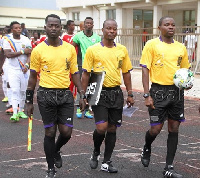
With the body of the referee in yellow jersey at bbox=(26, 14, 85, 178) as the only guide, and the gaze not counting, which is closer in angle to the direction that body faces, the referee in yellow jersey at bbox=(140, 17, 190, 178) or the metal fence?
the referee in yellow jersey

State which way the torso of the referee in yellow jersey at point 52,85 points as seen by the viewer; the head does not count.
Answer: toward the camera

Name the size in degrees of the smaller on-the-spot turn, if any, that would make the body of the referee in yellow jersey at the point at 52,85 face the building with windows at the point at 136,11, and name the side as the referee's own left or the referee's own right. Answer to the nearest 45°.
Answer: approximately 180°

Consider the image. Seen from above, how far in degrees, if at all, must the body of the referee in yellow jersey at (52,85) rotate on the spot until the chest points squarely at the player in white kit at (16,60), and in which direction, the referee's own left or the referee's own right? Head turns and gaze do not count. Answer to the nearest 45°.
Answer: approximately 180°

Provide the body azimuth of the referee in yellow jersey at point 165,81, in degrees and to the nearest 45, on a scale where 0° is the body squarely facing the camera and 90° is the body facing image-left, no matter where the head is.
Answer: approximately 315°

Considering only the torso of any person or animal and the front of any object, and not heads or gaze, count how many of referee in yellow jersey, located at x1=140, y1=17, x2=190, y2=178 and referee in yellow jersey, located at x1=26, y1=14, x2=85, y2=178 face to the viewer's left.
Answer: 0

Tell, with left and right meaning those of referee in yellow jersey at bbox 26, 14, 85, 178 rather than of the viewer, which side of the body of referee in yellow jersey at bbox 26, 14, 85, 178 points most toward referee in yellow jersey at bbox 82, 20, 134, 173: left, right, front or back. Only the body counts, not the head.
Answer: left

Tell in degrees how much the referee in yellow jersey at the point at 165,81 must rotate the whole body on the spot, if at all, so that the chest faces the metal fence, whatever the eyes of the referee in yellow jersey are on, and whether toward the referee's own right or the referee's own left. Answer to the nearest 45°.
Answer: approximately 135° to the referee's own left

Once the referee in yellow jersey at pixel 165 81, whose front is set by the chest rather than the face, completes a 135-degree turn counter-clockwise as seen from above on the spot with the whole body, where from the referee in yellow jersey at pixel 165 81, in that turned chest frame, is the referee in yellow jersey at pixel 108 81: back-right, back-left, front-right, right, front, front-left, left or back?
left

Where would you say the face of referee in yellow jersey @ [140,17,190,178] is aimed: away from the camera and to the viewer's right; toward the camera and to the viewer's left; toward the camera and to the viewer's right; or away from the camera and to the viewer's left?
toward the camera and to the viewer's right

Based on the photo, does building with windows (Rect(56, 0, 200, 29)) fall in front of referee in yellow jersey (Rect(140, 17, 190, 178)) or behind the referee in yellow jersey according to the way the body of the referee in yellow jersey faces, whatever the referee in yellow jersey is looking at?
behind

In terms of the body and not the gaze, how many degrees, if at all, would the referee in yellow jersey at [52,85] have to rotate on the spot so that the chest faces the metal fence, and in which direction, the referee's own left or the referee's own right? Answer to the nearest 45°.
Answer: approximately 135° to the referee's own left
